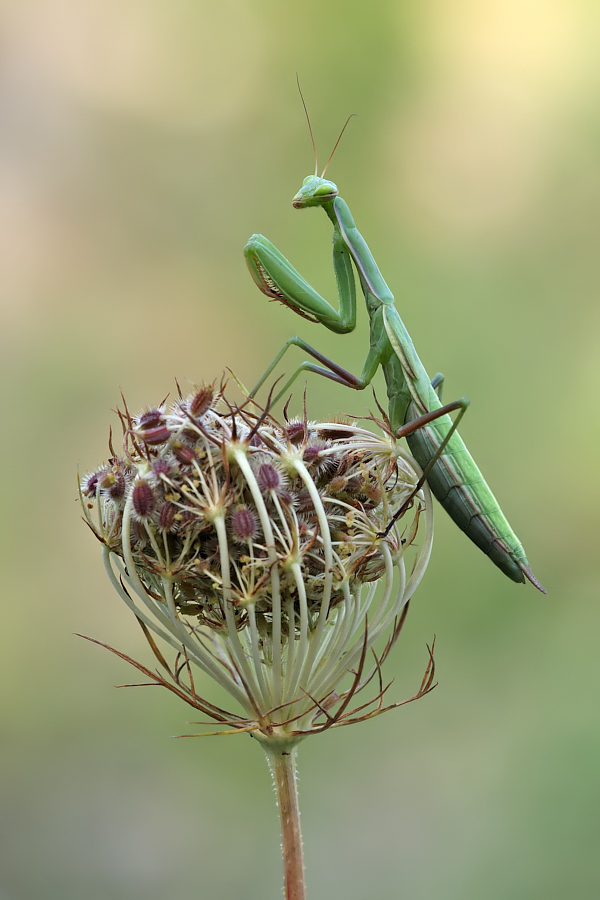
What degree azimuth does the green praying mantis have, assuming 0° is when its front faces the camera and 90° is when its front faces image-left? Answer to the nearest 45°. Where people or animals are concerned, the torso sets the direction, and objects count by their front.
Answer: approximately 90°
